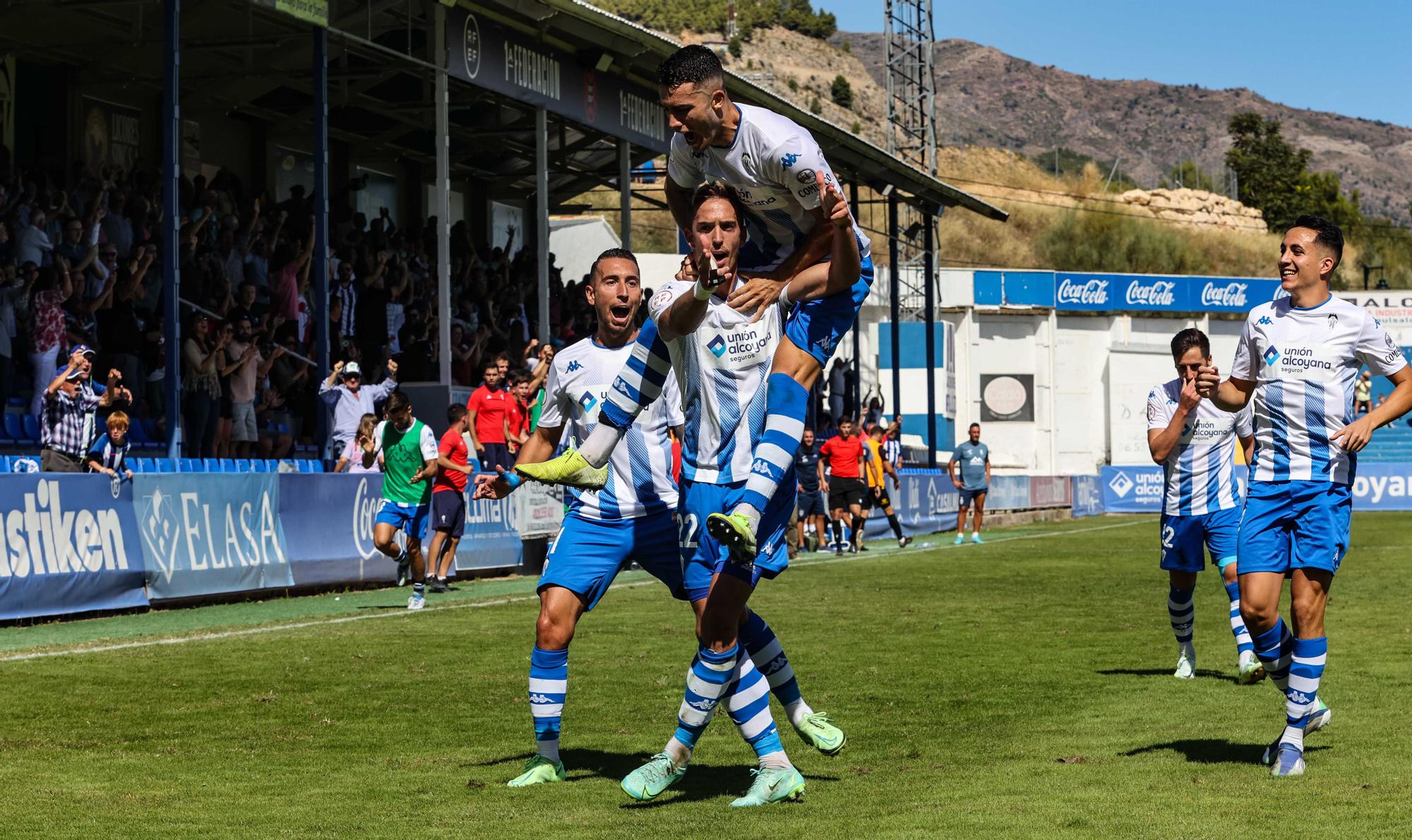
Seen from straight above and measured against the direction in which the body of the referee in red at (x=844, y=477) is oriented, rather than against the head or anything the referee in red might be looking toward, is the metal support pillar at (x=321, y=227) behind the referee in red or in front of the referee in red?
in front

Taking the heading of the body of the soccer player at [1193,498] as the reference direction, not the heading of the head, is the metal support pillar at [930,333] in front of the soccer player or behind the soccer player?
behind

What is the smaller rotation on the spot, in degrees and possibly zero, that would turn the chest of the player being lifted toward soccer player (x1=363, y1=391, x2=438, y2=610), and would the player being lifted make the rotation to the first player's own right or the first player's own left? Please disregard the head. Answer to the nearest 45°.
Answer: approximately 135° to the first player's own right

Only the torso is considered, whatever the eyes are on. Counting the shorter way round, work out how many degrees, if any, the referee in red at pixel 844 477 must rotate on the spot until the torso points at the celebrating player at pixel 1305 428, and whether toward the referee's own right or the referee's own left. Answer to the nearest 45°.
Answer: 0° — they already face them

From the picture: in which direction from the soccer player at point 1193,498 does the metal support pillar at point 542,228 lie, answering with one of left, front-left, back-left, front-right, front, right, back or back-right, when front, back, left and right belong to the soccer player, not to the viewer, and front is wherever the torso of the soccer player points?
back-right

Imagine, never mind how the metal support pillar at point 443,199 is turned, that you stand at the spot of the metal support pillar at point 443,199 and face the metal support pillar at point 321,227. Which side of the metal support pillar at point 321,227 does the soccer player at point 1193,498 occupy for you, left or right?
left

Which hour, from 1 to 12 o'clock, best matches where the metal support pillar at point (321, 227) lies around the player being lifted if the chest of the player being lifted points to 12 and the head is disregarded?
The metal support pillar is roughly at 4 o'clock from the player being lifted.

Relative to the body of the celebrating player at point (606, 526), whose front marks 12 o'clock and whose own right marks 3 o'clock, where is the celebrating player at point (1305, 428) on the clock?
the celebrating player at point (1305, 428) is roughly at 9 o'clock from the celebrating player at point (606, 526).
